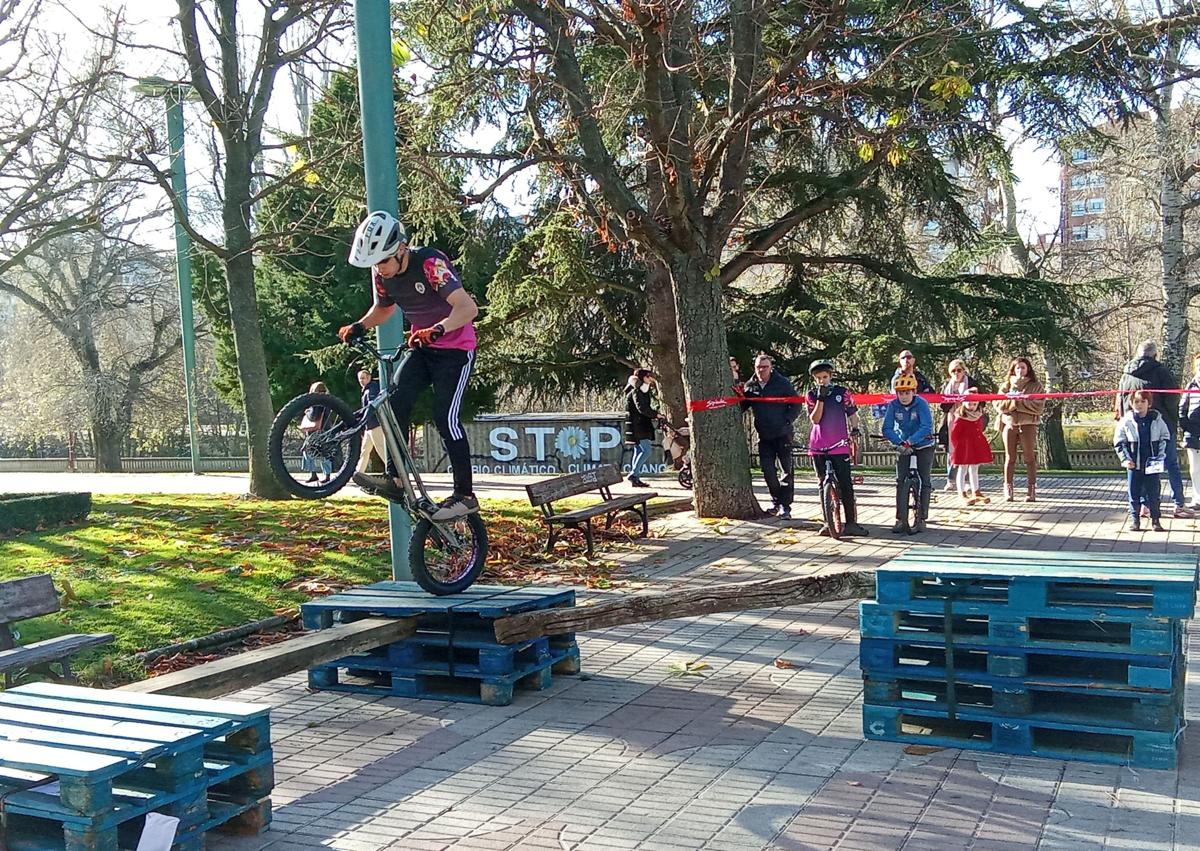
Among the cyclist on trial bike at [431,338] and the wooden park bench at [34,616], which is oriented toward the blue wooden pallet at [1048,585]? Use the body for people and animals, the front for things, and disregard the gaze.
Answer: the wooden park bench

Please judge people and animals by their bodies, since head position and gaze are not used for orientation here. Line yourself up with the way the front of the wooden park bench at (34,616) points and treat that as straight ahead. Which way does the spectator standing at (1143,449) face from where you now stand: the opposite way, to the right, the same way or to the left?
to the right

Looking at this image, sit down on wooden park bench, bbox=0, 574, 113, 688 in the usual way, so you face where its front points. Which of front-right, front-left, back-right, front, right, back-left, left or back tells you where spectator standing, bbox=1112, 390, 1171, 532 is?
front-left

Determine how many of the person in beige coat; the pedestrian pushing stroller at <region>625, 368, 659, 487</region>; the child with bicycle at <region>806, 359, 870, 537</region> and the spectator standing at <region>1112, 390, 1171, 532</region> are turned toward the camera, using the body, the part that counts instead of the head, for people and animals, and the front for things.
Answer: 3

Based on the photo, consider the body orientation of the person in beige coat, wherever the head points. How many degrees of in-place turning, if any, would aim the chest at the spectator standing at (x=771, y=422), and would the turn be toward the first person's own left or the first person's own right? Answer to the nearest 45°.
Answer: approximately 45° to the first person's own right

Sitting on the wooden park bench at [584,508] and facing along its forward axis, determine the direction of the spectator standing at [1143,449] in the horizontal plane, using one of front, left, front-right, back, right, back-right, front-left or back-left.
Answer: front-left

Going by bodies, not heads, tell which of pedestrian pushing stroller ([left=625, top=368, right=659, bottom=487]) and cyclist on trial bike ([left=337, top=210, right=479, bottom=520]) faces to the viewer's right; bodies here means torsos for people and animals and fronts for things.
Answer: the pedestrian pushing stroller

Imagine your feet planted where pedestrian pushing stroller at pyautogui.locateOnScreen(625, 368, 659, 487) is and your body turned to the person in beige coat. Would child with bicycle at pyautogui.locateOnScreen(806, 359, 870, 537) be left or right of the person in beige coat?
right

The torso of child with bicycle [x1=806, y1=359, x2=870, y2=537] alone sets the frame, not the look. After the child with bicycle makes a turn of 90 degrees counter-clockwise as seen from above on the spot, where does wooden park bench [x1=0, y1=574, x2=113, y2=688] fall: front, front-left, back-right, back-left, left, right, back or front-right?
back-right

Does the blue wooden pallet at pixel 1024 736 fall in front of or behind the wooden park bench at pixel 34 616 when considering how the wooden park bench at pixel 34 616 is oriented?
in front

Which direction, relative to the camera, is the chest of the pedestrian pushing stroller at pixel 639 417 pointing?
to the viewer's right
